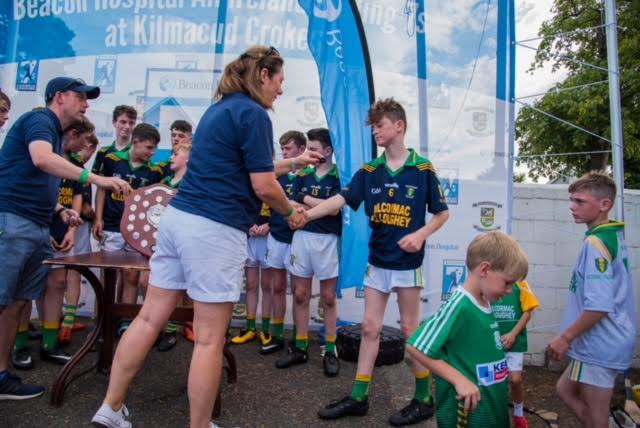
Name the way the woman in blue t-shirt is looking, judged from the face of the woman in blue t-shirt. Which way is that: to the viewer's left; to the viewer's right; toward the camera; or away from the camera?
to the viewer's right

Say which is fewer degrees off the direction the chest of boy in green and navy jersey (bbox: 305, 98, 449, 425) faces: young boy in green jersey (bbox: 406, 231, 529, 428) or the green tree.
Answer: the young boy in green jersey

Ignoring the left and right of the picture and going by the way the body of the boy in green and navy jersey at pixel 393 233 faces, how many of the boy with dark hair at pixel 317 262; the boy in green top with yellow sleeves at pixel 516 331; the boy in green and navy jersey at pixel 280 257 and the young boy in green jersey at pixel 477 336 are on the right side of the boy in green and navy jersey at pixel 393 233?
2

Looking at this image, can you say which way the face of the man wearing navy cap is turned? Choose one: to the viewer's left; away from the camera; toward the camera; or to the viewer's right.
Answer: to the viewer's right

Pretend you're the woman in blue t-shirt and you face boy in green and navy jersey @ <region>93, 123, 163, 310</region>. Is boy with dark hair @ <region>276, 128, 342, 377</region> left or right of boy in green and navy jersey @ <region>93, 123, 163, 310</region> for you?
right

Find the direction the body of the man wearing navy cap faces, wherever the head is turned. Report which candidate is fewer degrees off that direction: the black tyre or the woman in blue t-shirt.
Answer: the black tyre

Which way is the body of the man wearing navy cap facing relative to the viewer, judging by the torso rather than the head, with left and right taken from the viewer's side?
facing to the right of the viewer

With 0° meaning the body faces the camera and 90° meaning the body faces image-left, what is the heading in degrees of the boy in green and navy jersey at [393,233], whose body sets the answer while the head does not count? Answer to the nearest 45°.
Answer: approximately 45°
